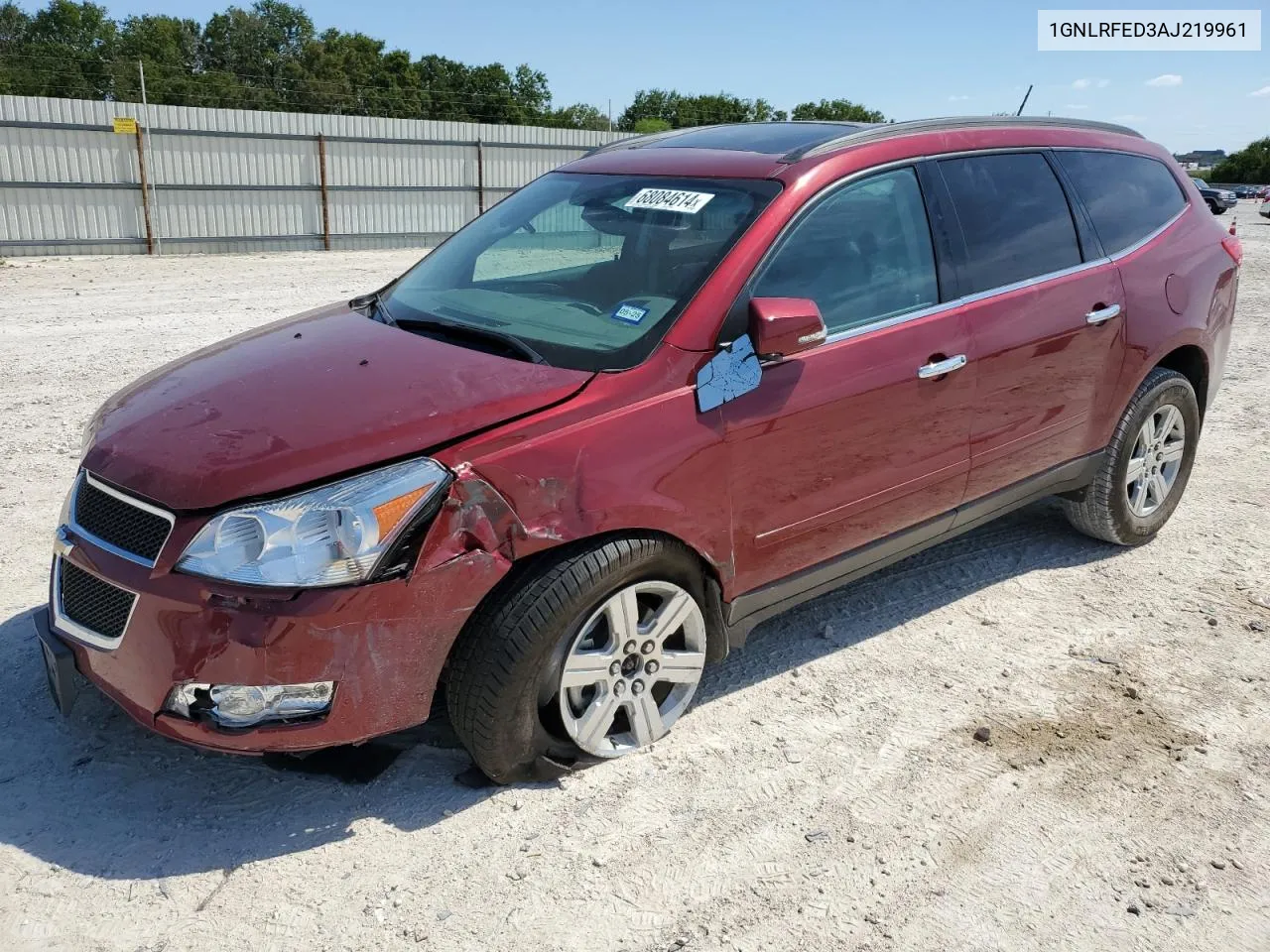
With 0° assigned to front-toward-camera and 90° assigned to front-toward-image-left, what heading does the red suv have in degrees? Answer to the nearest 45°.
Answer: approximately 45°

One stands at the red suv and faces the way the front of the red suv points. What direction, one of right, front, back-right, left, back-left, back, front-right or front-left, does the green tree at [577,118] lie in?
back-right
